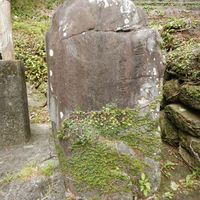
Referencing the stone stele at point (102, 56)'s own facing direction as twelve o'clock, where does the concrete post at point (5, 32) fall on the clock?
The concrete post is roughly at 4 o'clock from the stone stele.

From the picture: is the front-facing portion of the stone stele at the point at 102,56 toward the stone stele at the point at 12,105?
no

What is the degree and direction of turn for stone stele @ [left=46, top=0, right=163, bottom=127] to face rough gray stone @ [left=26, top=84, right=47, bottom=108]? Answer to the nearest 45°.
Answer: approximately 135° to its right

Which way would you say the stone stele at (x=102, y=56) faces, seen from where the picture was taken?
facing the viewer

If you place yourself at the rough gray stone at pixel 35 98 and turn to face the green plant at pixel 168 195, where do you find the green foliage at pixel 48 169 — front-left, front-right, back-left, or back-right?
front-right

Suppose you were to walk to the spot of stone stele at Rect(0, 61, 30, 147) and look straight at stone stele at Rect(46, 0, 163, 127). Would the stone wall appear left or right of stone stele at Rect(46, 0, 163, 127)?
left

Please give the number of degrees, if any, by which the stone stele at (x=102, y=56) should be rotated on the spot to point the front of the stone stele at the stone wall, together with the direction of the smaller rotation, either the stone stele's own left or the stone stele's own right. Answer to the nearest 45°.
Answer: approximately 135° to the stone stele's own left
